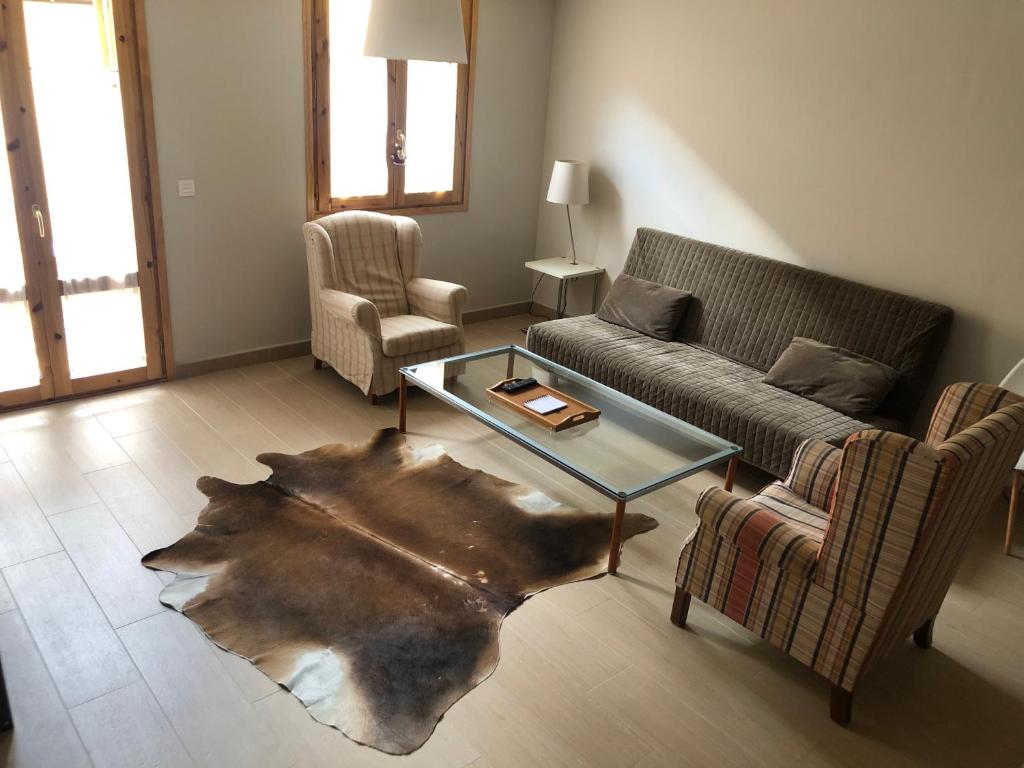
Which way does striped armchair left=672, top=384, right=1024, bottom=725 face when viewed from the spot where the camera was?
facing away from the viewer and to the left of the viewer

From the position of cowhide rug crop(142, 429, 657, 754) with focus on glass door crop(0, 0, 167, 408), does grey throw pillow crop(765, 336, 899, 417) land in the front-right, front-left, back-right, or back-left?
back-right

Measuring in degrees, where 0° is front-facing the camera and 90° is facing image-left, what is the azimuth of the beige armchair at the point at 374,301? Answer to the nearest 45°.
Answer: approximately 315°

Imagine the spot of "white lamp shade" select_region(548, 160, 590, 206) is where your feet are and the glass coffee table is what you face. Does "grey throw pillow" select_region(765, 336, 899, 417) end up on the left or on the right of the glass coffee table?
left

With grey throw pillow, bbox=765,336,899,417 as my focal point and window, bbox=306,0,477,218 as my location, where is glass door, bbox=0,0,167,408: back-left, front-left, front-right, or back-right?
back-right

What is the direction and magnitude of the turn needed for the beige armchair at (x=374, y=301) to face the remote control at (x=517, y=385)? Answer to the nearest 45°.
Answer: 0° — it already faces it

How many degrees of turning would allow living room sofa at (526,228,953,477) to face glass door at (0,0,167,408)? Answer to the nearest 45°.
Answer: approximately 45° to its right

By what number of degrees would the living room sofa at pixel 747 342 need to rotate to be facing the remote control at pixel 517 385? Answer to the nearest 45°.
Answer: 0° — it already faces it

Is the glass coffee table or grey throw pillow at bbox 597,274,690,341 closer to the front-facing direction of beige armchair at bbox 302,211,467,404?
the glass coffee table
